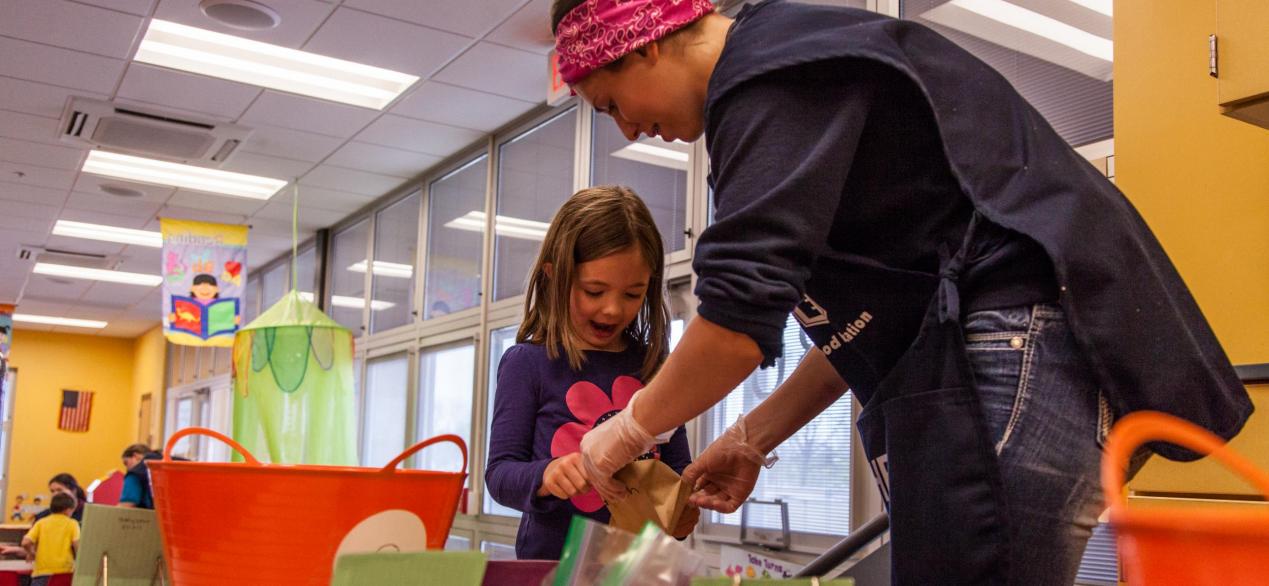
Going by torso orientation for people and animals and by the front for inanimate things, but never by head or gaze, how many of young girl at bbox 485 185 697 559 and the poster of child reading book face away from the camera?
0

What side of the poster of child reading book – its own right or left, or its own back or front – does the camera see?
front

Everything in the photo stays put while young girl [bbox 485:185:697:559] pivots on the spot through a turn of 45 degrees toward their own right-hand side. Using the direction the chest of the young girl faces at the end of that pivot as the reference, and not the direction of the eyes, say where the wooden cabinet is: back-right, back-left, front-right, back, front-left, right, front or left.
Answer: left

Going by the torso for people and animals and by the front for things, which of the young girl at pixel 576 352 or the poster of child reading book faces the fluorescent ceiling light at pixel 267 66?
the poster of child reading book

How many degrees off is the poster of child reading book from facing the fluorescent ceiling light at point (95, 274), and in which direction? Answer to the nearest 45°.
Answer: approximately 180°

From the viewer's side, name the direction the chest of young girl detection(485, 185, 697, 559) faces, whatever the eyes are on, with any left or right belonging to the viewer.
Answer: facing the viewer and to the right of the viewer

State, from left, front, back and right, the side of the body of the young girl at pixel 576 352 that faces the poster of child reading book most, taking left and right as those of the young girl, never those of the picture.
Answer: back

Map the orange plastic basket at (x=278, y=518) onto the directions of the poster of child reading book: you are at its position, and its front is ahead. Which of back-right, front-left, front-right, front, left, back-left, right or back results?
front
